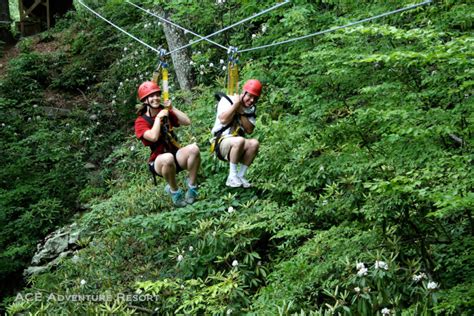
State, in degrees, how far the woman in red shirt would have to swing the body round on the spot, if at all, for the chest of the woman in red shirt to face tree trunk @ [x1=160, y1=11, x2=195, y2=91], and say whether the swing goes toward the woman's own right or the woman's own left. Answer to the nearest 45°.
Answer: approximately 135° to the woman's own left

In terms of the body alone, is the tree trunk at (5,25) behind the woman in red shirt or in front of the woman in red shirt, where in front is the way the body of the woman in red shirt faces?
behind
